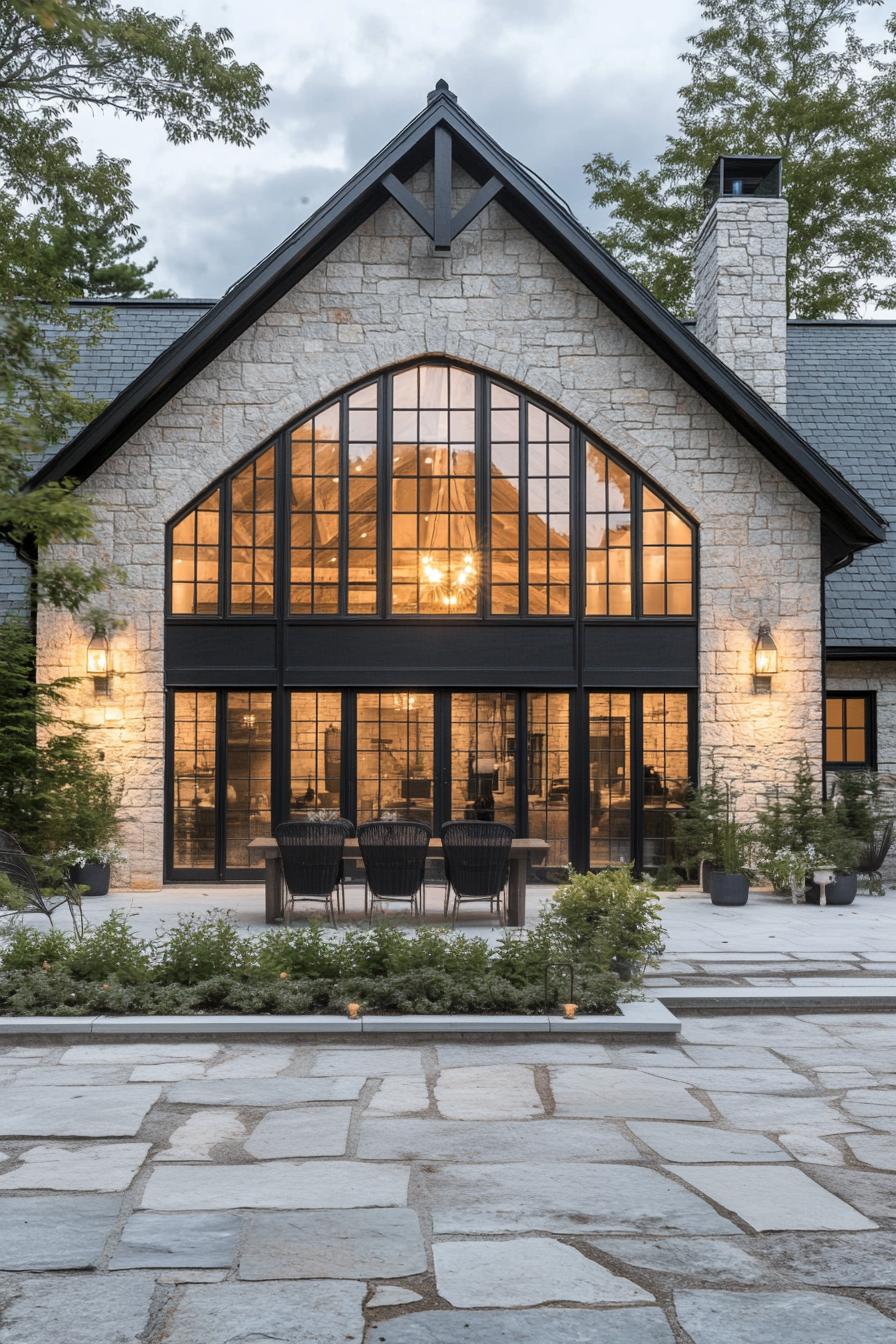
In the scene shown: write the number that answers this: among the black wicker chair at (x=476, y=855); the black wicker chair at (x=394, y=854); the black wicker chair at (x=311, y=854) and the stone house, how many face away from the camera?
3

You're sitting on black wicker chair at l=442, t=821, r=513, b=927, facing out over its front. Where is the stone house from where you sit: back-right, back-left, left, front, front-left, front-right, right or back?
front

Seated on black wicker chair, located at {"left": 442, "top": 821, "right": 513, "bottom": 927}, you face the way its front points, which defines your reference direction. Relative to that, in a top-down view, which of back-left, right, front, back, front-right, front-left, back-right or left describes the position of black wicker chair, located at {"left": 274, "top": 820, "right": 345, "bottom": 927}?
left

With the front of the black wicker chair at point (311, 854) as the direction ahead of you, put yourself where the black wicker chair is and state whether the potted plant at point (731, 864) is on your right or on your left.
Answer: on your right

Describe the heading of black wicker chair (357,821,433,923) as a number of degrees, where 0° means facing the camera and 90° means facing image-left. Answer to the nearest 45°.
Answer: approximately 180°

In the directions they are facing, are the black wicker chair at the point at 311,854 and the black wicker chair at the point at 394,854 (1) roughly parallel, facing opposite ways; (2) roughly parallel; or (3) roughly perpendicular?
roughly parallel

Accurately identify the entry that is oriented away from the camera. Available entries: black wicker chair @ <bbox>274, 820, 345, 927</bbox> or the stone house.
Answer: the black wicker chair

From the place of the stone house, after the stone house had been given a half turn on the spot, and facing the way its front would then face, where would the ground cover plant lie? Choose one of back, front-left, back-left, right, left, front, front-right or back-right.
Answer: back

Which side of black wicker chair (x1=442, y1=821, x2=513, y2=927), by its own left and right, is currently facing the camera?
back

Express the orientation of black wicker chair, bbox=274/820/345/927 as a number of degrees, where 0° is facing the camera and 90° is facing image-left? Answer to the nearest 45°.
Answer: approximately 180°

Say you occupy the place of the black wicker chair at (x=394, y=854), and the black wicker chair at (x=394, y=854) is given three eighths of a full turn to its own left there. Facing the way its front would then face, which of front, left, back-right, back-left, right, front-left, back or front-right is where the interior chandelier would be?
back-right

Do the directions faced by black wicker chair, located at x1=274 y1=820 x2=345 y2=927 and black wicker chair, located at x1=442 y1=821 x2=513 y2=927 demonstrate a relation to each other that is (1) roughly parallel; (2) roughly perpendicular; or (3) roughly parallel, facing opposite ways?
roughly parallel

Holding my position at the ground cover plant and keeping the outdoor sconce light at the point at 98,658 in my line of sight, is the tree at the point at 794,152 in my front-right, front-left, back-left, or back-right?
front-right

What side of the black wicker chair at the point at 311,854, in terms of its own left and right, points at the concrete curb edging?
back

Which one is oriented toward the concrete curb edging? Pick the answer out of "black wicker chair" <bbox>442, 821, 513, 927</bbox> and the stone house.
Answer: the stone house

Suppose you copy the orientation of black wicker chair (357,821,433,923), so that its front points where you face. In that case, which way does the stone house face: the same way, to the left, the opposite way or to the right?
the opposite way

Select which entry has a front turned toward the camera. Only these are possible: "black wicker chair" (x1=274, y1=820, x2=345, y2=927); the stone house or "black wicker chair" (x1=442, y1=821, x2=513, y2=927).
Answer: the stone house

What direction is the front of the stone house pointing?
toward the camera
